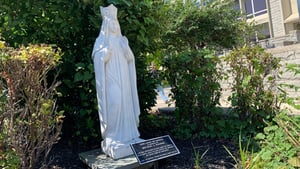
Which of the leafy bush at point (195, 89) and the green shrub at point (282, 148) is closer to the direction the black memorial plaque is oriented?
the green shrub

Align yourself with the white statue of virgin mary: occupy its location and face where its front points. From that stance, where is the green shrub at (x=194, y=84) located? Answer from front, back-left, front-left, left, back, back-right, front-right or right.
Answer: left

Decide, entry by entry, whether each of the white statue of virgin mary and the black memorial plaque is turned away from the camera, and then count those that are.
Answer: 0

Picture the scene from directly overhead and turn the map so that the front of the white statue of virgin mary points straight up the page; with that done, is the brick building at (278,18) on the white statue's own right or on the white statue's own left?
on the white statue's own left

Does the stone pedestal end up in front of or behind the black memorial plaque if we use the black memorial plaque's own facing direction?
behind

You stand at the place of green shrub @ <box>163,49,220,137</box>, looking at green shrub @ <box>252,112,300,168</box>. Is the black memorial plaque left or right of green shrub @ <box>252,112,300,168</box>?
right

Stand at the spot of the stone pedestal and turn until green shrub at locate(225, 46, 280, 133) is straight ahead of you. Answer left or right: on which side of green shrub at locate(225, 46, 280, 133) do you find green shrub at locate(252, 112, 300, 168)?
right

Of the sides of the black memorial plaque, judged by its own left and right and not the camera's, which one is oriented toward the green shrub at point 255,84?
left

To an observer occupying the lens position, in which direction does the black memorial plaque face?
facing the viewer and to the right of the viewer

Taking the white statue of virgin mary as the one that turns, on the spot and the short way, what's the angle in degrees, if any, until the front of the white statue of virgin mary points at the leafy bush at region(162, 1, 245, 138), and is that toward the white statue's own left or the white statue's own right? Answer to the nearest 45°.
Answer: approximately 90° to the white statue's own left
